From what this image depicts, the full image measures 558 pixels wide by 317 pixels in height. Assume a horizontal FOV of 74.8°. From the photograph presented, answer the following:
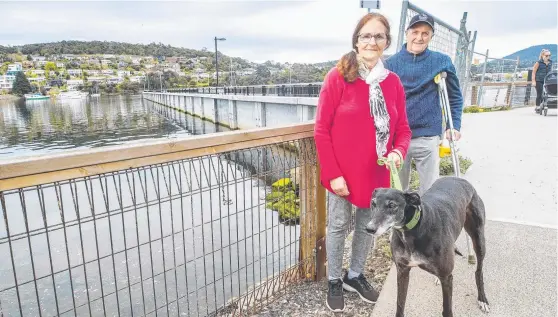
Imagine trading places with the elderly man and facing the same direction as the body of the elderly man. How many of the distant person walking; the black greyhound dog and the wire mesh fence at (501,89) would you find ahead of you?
1

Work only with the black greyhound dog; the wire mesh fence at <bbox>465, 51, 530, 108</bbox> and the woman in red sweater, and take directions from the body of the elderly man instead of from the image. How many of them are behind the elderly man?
1

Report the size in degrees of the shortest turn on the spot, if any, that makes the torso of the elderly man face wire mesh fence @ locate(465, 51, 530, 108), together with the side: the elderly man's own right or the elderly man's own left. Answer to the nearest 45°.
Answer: approximately 180°

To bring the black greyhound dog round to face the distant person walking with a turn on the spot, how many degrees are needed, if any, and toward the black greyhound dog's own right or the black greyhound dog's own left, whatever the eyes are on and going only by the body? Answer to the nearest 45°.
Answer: approximately 135° to the black greyhound dog's own right

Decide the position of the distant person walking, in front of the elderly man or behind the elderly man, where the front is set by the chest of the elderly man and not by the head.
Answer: behind

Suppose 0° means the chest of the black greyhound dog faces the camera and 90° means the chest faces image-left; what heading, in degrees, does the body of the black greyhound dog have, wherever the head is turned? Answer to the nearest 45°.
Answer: approximately 45°

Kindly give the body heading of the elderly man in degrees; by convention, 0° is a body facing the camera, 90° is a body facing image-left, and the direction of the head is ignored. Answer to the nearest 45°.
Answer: approximately 0°

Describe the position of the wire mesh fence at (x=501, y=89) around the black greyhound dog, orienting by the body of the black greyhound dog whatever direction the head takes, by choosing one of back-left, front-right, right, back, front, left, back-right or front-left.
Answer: back-right

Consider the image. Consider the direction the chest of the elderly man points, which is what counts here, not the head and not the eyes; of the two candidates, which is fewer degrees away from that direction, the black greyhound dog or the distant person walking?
the black greyhound dog

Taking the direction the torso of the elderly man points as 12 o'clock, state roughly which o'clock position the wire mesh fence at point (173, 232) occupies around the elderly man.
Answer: The wire mesh fence is roughly at 2 o'clock from the elderly man.

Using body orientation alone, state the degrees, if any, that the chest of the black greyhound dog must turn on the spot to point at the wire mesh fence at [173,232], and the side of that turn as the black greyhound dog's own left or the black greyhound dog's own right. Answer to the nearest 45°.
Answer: approximately 45° to the black greyhound dog's own right
